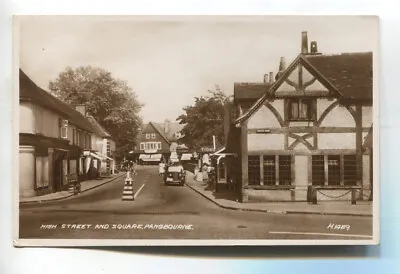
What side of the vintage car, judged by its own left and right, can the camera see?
front
